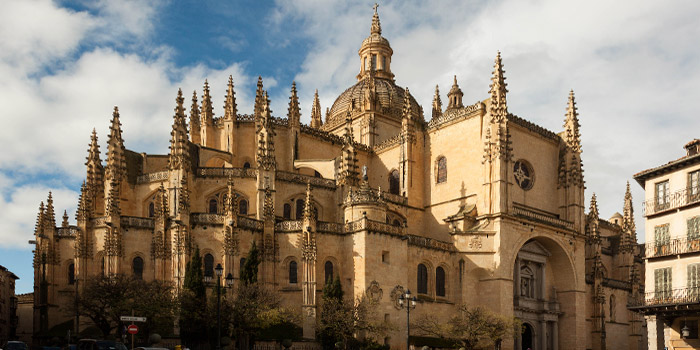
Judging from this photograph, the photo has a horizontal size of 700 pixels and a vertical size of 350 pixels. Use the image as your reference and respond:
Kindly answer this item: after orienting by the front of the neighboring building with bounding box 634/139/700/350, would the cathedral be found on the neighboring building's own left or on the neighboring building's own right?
on the neighboring building's own right

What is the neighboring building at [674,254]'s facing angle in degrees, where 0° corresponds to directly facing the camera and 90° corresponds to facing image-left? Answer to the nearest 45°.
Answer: approximately 45°

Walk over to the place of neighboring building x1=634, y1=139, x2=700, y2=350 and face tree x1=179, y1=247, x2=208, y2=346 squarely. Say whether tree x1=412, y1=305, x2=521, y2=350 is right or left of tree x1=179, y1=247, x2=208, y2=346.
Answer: right

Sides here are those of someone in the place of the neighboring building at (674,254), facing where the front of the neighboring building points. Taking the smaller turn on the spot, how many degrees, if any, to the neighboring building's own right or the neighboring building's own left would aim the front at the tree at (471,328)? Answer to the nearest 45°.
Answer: approximately 90° to the neighboring building's own right
